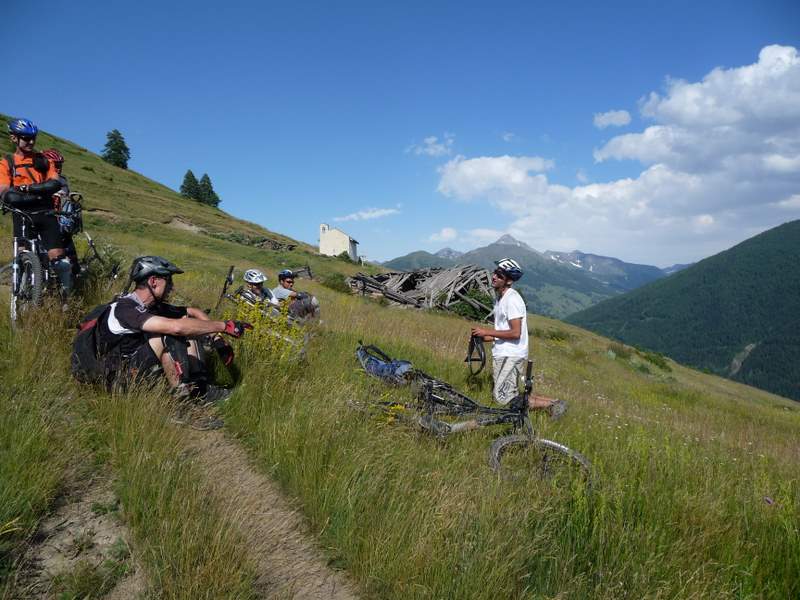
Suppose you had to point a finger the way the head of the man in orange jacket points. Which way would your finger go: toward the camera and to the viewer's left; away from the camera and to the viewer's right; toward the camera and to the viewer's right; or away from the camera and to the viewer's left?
toward the camera and to the viewer's right

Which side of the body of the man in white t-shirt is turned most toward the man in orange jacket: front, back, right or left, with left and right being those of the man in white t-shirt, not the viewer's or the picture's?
front

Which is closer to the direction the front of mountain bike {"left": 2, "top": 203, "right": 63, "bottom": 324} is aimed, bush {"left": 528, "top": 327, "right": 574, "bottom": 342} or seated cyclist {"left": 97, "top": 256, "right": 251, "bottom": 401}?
the seated cyclist

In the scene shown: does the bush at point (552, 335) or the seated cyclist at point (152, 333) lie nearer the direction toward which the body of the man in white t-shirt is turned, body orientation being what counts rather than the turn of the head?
the seated cyclist

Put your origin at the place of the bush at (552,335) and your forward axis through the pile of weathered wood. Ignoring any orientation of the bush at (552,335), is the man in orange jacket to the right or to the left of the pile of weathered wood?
left

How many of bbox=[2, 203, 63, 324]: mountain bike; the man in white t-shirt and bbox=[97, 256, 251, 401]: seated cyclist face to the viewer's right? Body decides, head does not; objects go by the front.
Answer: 1

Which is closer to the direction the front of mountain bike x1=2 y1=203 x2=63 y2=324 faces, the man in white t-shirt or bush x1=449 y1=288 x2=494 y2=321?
the man in white t-shirt

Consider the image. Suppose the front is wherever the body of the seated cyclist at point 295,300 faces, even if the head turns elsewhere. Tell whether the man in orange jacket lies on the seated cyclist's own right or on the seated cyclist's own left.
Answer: on the seated cyclist's own right

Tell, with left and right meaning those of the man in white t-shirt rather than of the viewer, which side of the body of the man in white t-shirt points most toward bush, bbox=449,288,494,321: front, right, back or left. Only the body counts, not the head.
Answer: right

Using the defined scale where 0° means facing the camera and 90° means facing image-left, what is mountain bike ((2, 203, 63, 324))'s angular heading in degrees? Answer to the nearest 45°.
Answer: approximately 0°

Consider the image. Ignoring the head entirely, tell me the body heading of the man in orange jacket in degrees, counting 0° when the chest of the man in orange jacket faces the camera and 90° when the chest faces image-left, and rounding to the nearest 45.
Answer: approximately 315°

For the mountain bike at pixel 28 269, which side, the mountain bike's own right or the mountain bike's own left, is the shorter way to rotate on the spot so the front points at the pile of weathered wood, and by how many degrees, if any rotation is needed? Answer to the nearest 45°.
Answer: approximately 135° to the mountain bike's own left

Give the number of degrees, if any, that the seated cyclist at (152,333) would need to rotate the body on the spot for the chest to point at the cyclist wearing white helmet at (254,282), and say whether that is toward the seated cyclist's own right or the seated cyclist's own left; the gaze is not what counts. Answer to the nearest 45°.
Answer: approximately 90° to the seated cyclist's own left
